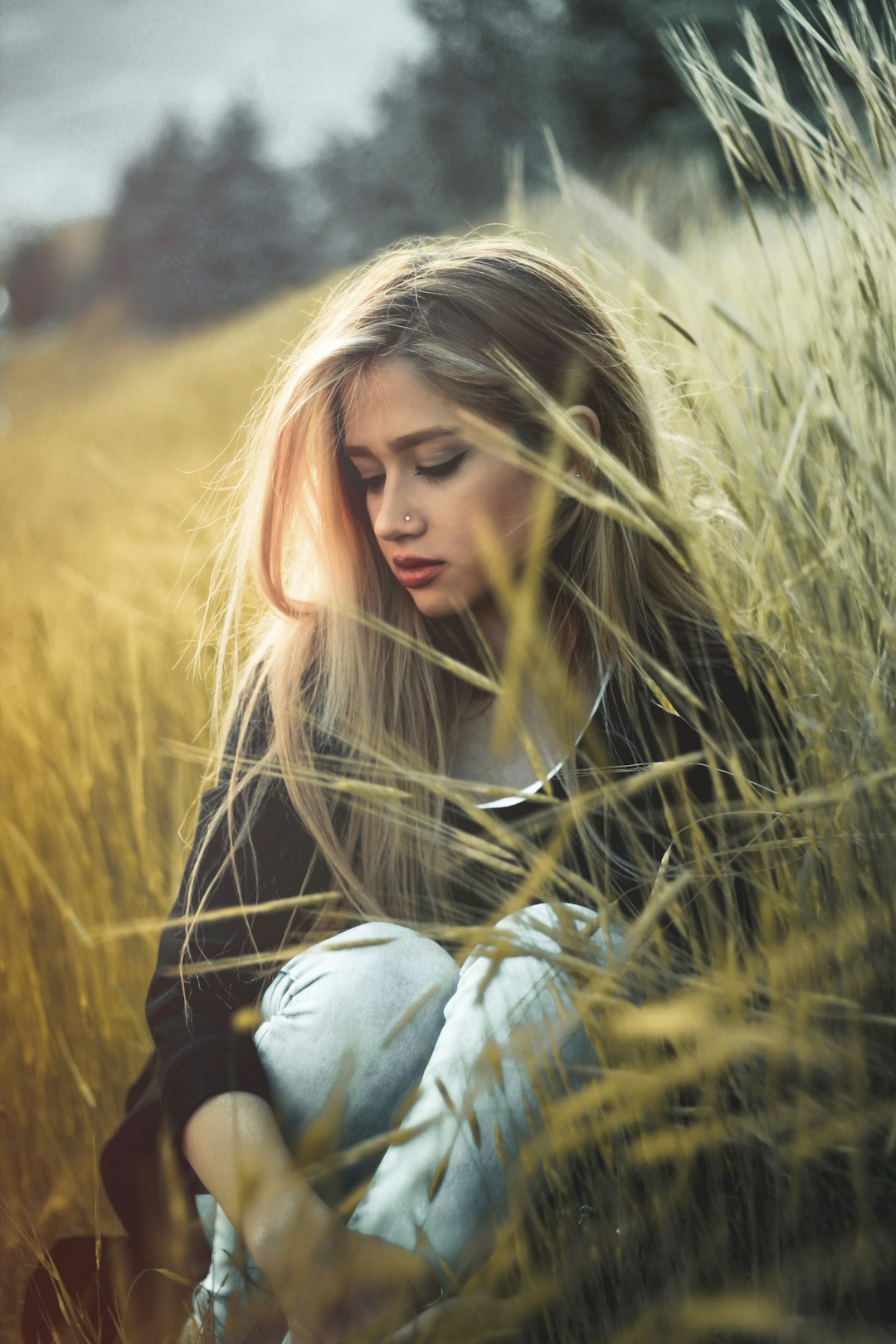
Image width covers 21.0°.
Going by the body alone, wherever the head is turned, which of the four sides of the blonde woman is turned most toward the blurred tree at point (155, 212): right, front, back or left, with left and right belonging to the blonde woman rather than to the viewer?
back

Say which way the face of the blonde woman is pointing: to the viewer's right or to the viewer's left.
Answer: to the viewer's left

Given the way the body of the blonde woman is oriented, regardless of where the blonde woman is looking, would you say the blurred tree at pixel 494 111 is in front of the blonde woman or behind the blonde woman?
behind

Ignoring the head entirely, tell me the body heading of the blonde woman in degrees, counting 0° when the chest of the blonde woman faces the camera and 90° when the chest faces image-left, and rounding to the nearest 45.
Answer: approximately 0°

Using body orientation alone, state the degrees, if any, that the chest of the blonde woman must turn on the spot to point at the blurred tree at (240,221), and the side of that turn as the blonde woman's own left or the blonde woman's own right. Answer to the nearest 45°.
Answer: approximately 180°

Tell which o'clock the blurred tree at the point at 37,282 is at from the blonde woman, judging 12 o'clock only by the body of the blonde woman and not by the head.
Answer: The blurred tree is roughly at 6 o'clock from the blonde woman.
